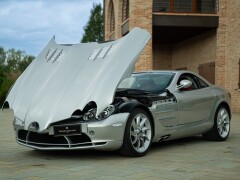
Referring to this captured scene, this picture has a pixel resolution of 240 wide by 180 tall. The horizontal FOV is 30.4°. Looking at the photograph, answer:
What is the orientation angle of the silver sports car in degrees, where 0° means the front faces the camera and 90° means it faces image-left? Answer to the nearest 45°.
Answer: approximately 45°

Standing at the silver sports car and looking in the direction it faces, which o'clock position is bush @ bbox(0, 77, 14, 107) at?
The bush is roughly at 4 o'clock from the silver sports car.

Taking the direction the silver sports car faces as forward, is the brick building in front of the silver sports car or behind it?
behind
